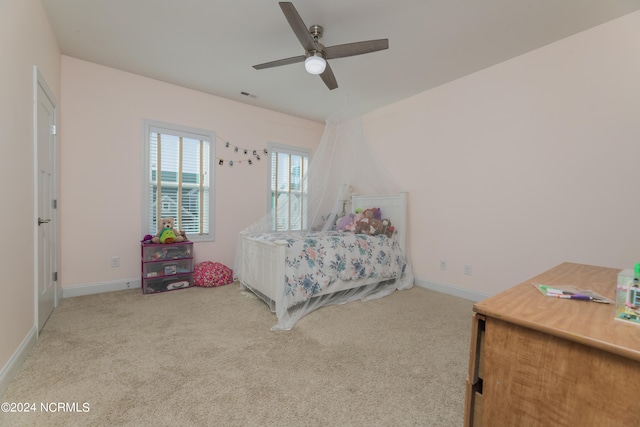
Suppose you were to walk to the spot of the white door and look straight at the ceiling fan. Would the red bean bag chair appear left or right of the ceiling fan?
left

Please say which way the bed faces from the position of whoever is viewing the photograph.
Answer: facing the viewer and to the left of the viewer

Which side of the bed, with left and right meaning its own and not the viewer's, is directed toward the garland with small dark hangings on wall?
right

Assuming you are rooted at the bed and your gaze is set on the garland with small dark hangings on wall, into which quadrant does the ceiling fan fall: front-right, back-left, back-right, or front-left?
back-left

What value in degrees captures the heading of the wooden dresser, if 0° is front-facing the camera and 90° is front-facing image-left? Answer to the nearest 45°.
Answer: approximately 135°

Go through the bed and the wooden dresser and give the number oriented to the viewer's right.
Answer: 0

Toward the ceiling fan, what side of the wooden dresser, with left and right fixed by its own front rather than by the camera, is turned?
front
